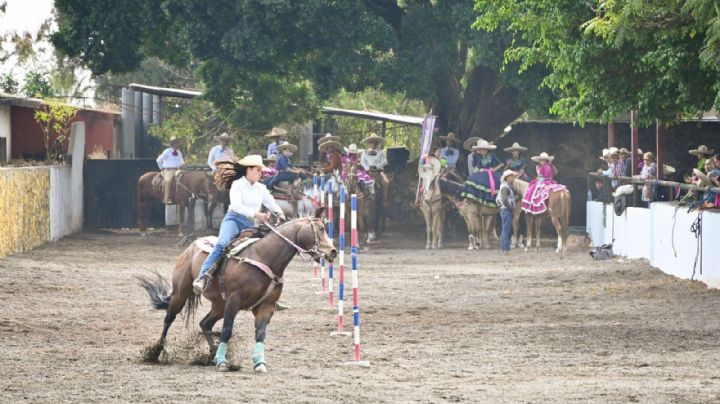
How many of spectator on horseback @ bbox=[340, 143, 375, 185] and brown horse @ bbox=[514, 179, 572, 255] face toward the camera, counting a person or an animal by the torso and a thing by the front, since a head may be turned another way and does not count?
1

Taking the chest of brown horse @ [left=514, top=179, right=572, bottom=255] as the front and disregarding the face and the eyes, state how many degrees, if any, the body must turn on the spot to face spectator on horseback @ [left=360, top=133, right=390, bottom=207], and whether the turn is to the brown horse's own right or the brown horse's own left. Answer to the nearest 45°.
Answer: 0° — it already faces them

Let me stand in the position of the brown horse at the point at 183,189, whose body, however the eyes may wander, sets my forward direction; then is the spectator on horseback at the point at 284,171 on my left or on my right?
on my right
